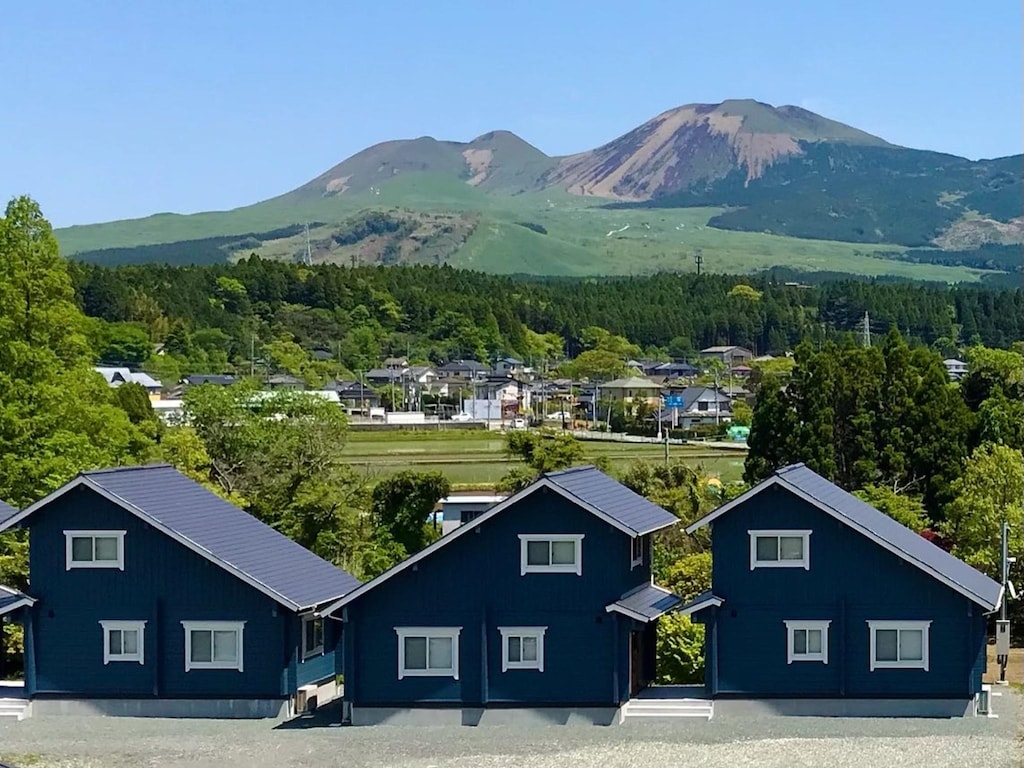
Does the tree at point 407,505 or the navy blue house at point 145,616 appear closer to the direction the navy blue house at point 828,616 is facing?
the navy blue house

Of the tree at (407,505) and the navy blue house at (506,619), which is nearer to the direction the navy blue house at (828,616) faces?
the navy blue house
